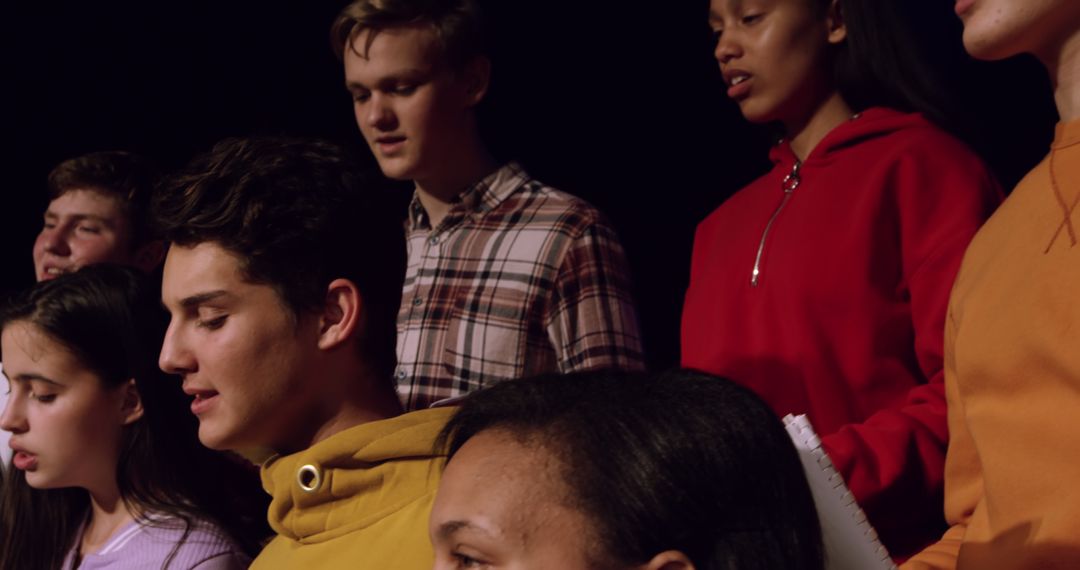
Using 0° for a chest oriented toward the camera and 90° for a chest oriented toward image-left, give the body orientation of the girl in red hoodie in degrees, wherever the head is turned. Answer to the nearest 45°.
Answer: approximately 45°

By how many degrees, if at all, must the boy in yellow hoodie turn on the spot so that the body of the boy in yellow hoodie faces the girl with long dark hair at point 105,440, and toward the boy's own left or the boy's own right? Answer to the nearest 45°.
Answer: approximately 45° to the boy's own right

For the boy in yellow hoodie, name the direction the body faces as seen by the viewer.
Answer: to the viewer's left

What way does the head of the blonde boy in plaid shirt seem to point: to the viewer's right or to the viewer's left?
to the viewer's left

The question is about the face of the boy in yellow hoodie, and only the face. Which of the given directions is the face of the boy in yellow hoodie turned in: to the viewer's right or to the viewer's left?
to the viewer's left

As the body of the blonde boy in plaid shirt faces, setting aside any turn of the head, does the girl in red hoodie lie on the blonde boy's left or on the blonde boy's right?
on the blonde boy's left
